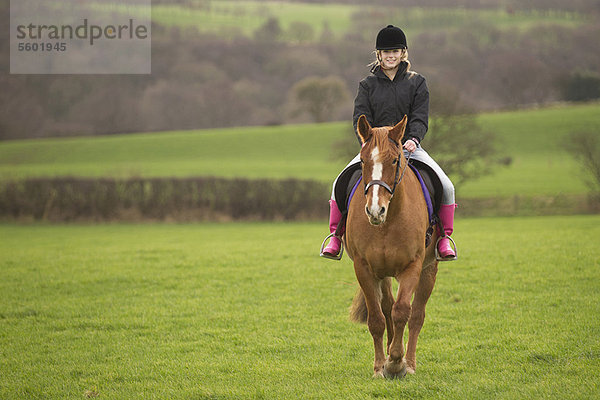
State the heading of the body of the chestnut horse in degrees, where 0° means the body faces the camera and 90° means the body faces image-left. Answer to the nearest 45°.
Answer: approximately 0°

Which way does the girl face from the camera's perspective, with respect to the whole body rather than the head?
toward the camera

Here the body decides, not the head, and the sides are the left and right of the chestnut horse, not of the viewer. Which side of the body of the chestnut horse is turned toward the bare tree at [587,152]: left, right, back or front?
back

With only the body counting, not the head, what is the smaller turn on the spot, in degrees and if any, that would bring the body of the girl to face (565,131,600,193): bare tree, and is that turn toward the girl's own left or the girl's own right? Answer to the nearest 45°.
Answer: approximately 180°
